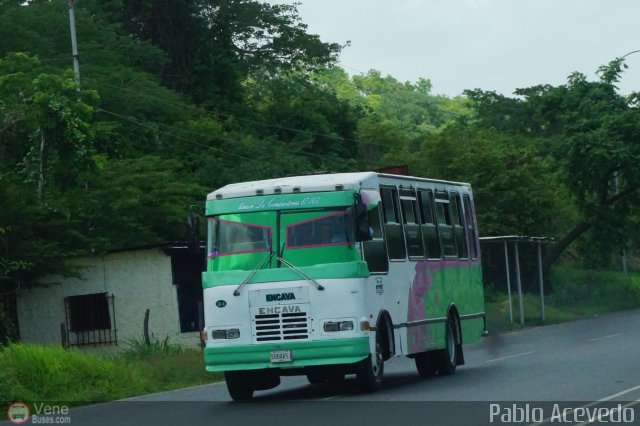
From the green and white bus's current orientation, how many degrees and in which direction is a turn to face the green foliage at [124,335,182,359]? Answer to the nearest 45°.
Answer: approximately 90° to its right

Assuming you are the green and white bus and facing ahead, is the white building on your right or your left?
on your right
